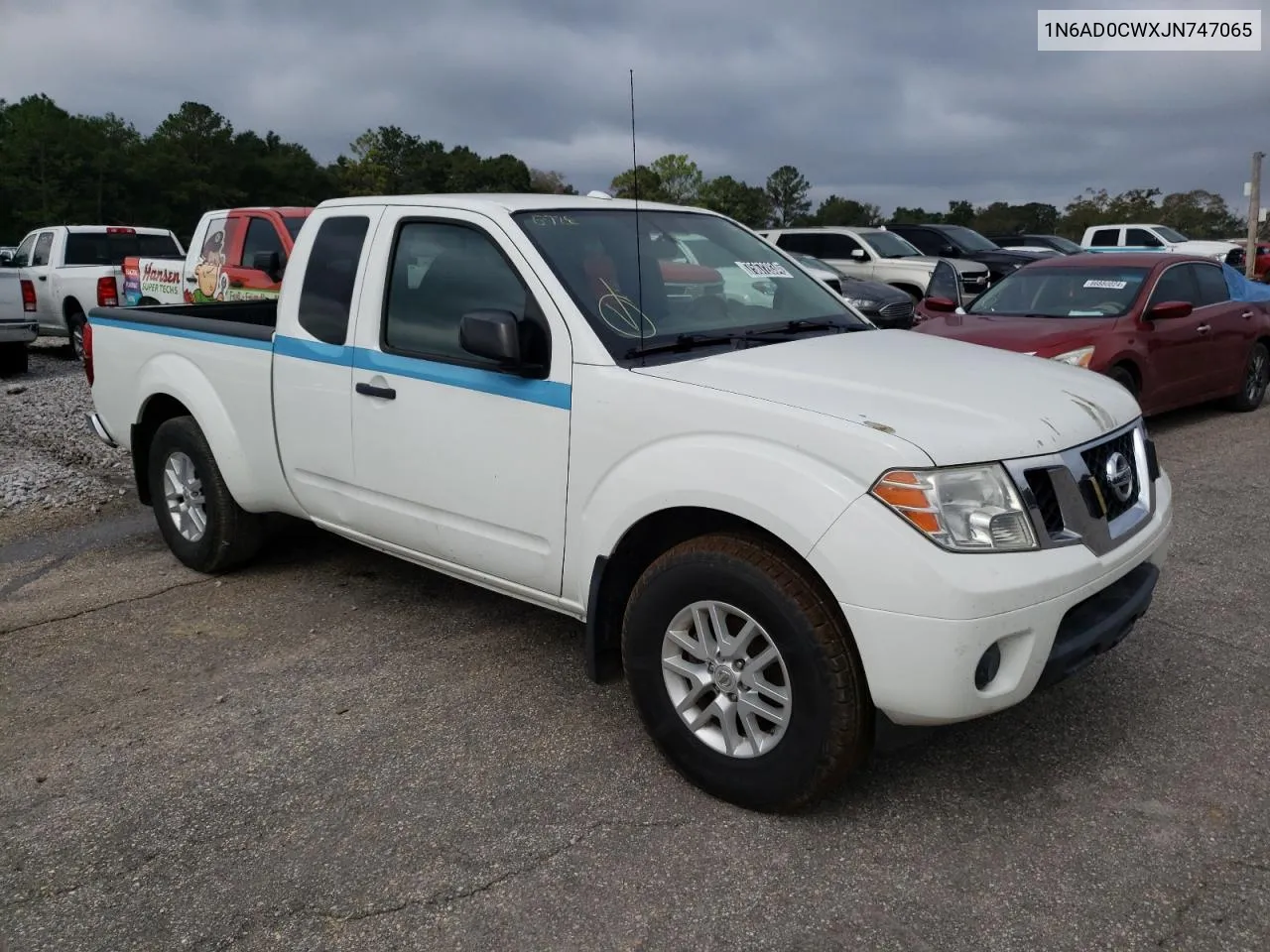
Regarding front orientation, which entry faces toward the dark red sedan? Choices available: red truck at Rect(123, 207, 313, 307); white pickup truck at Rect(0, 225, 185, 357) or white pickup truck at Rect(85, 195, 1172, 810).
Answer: the red truck

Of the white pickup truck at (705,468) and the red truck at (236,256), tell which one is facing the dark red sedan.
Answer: the red truck

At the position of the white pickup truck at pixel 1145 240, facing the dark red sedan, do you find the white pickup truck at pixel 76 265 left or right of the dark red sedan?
right

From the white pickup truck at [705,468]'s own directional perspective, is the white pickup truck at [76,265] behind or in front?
behind

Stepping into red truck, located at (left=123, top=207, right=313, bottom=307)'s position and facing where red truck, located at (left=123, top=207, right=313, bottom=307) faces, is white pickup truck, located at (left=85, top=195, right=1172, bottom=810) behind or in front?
in front

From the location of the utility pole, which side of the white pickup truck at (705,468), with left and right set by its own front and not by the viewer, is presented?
left

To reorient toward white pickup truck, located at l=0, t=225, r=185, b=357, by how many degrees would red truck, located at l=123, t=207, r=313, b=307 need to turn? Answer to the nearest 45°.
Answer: approximately 135° to its left

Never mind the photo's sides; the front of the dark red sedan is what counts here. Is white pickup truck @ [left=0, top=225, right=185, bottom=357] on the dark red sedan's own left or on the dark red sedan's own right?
on the dark red sedan's own right

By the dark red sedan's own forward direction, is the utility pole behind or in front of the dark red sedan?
behind

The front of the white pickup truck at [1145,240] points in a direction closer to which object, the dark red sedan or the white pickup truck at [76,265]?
the dark red sedan

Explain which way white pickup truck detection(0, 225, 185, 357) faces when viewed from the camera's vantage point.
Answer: facing away from the viewer and to the left of the viewer

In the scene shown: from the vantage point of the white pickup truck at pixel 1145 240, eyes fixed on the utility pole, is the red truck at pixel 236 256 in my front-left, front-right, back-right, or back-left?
back-right
